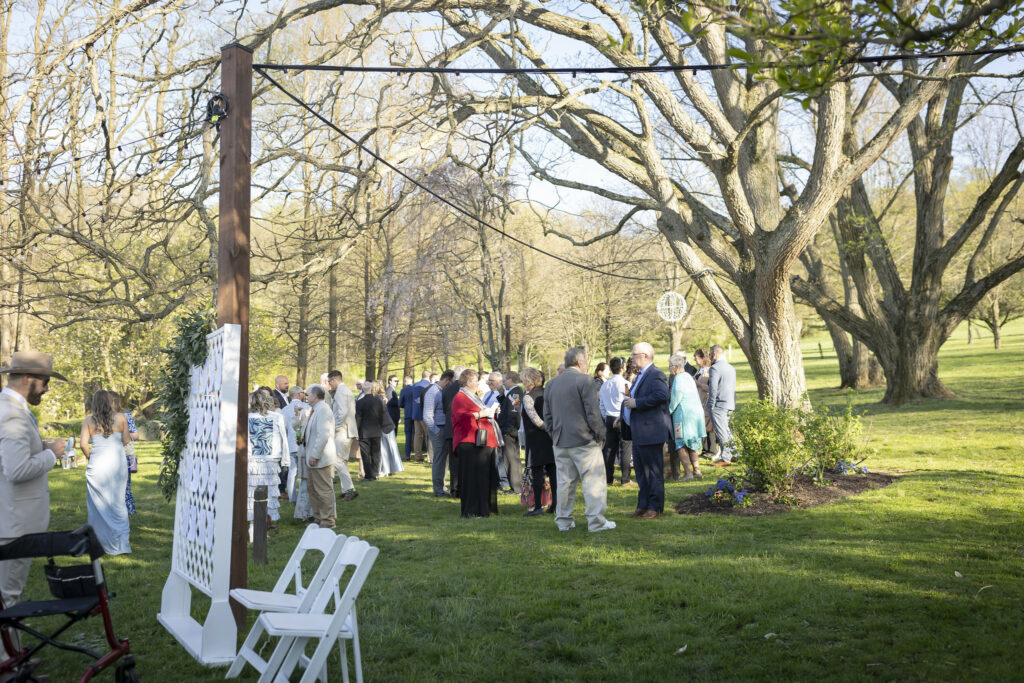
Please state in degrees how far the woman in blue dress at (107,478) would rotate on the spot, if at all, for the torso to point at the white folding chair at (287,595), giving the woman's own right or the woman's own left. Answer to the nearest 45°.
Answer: approximately 180°

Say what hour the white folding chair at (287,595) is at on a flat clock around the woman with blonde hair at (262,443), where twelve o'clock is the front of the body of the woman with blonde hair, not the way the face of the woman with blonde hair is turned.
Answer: The white folding chair is roughly at 6 o'clock from the woman with blonde hair.

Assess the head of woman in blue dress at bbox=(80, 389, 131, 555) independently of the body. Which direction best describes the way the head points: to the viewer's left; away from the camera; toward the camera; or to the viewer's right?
away from the camera

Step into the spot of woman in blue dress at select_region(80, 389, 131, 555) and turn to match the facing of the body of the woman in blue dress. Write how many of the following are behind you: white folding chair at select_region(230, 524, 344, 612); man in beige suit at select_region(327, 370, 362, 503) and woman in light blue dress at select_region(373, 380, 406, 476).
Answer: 1

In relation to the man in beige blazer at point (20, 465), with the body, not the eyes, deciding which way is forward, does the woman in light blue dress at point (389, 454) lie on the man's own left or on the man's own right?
on the man's own left

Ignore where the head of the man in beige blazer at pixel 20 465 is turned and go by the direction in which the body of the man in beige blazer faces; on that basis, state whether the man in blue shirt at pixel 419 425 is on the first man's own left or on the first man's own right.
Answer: on the first man's own left

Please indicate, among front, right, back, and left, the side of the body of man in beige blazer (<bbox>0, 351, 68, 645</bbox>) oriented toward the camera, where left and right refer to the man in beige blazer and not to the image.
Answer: right

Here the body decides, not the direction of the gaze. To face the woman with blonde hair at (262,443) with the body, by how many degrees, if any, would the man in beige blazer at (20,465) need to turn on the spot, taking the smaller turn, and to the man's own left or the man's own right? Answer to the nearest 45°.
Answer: approximately 45° to the man's own left

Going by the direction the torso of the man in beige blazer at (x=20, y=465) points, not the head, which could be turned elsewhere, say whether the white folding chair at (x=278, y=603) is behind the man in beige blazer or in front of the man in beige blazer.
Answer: in front

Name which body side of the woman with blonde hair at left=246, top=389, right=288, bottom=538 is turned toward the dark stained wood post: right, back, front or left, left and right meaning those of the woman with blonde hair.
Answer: back

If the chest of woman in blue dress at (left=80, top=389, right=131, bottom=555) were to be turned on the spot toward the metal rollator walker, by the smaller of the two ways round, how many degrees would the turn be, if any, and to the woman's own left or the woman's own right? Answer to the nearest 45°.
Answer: approximately 180°

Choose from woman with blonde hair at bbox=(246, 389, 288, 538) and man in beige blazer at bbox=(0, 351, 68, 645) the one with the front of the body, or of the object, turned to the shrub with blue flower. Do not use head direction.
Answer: the man in beige blazer

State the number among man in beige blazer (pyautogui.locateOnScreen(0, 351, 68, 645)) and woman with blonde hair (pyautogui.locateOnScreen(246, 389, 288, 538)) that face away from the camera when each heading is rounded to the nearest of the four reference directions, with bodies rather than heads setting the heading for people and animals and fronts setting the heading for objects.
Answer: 1

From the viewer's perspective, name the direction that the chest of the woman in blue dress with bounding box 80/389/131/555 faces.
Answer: away from the camera

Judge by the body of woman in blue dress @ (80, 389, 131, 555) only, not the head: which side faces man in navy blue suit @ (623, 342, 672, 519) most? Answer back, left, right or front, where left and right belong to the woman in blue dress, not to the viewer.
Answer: right

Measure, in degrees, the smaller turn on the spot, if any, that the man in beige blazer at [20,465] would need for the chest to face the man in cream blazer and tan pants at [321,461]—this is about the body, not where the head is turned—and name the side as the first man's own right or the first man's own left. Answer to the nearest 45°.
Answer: approximately 45° to the first man's own left

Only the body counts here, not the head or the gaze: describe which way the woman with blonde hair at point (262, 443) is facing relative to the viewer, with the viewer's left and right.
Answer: facing away from the viewer

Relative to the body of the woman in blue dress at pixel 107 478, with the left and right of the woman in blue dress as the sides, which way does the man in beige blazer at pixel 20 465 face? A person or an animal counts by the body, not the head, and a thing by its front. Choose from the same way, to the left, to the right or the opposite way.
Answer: to the right

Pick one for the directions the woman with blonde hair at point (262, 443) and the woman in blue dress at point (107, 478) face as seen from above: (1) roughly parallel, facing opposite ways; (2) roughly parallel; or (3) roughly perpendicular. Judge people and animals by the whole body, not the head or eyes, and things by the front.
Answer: roughly parallel
